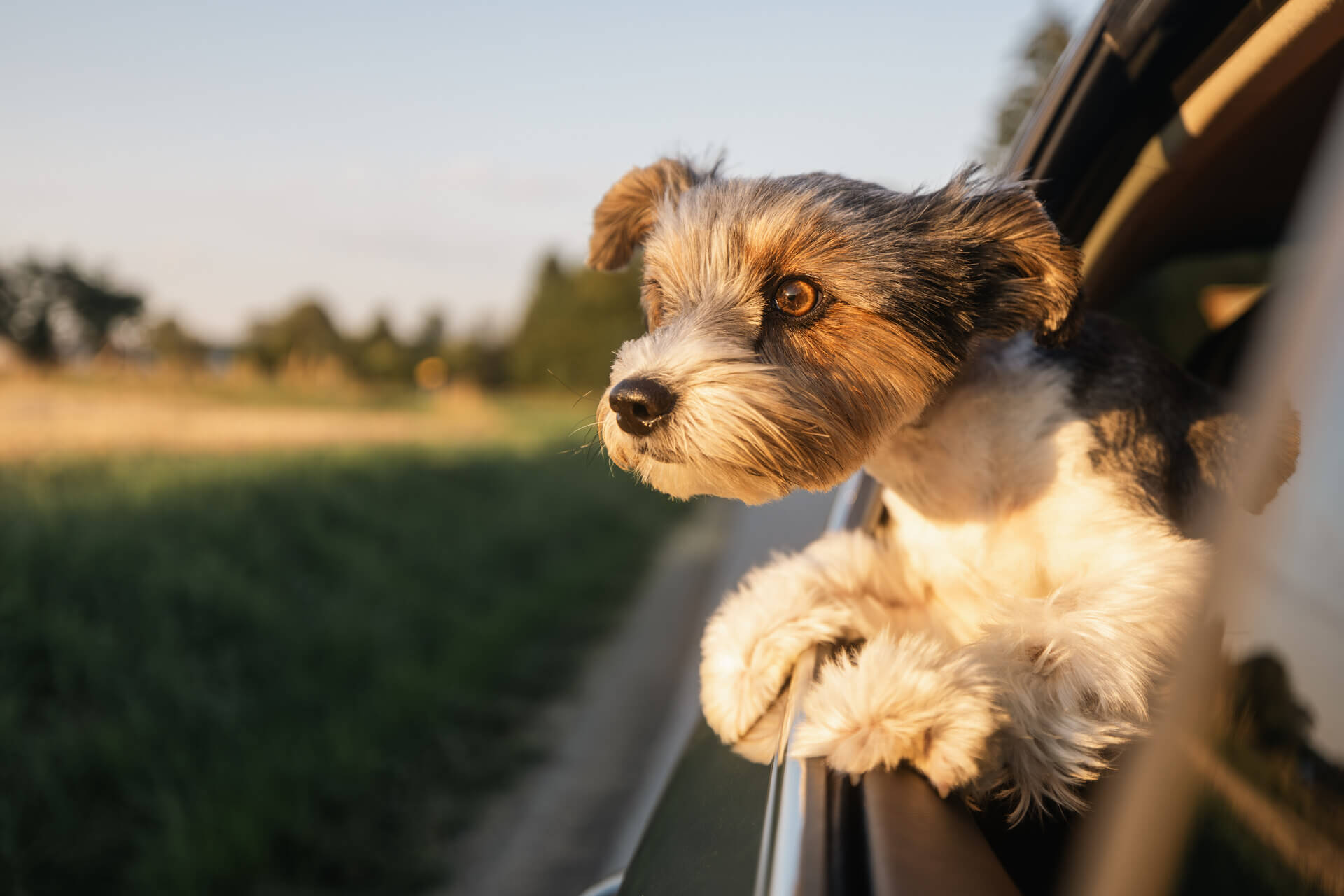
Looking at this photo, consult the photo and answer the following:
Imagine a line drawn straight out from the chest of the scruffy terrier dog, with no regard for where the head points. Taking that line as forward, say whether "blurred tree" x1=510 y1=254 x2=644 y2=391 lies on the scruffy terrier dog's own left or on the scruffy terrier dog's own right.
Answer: on the scruffy terrier dog's own right

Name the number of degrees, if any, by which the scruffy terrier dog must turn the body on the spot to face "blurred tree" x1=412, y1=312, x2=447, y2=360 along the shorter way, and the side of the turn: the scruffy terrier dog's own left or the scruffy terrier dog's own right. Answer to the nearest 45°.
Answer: approximately 90° to the scruffy terrier dog's own right

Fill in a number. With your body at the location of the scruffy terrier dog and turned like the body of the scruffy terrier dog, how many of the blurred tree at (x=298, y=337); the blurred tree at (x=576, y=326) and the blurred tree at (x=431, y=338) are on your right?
3

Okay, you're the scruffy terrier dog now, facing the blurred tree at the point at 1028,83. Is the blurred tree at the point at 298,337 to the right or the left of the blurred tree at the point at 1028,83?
left

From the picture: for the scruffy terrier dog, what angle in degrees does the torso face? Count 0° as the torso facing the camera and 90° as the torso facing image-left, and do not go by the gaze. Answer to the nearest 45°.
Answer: approximately 45°

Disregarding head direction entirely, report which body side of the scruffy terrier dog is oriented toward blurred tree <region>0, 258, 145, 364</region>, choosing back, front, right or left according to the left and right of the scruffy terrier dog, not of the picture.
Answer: right

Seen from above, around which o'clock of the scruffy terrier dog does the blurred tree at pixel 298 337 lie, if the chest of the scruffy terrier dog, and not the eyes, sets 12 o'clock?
The blurred tree is roughly at 3 o'clock from the scruffy terrier dog.

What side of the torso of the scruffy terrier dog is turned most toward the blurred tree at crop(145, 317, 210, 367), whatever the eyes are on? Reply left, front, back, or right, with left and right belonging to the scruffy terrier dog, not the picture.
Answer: right
